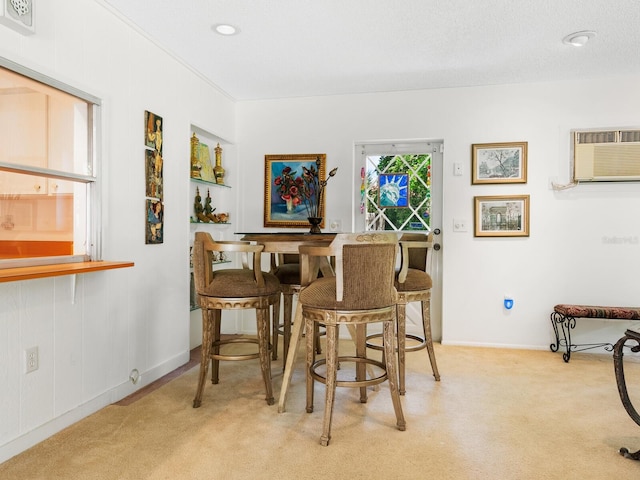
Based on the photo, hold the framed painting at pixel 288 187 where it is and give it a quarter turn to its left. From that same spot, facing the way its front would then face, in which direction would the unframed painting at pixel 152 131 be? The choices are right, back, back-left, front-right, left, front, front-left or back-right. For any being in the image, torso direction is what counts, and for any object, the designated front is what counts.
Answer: back-right

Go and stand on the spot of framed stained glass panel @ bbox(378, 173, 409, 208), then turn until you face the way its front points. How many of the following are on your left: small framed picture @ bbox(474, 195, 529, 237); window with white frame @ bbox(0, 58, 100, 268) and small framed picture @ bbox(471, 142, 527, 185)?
2

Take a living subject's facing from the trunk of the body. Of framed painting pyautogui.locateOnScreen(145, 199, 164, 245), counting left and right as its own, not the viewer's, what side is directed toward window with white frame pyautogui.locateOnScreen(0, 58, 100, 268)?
right

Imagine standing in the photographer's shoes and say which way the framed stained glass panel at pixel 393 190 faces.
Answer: facing the viewer

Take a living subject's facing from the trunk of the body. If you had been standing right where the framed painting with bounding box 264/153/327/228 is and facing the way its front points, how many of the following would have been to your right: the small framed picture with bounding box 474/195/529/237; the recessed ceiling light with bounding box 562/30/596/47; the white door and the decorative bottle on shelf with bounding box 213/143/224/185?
1

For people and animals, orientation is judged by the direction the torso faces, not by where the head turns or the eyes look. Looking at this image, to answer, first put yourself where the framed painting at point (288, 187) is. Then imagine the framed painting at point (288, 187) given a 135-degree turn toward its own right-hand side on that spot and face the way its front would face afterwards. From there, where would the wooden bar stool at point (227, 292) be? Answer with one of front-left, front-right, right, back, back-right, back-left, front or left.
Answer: back-left

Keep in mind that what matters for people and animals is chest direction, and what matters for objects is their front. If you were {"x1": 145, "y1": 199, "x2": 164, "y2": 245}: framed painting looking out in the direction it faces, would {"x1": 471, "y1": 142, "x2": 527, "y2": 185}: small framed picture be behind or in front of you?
in front

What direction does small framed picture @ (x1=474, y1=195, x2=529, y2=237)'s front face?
toward the camera

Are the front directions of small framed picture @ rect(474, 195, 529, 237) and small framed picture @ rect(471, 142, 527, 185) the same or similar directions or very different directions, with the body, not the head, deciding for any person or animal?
same or similar directions

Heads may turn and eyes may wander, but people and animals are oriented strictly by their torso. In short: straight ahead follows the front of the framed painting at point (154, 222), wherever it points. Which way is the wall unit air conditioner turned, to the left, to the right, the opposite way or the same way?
to the right

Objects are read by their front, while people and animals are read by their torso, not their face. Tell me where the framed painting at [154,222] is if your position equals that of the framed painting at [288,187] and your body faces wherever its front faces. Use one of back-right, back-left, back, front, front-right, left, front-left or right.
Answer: front-right

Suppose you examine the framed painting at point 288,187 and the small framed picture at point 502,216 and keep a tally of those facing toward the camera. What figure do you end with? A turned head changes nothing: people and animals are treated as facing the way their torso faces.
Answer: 2

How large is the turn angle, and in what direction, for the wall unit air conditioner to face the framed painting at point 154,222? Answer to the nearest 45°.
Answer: approximately 45° to its right

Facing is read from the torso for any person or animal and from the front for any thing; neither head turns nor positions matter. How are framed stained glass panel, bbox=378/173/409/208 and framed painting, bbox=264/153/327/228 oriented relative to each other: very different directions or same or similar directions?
same or similar directions

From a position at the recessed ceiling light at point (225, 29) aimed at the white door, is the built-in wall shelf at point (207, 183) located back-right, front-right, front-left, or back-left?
front-left

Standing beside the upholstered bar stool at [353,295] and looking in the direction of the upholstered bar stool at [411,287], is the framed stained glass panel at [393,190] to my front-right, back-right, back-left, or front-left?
front-left

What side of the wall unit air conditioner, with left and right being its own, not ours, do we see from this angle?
front
